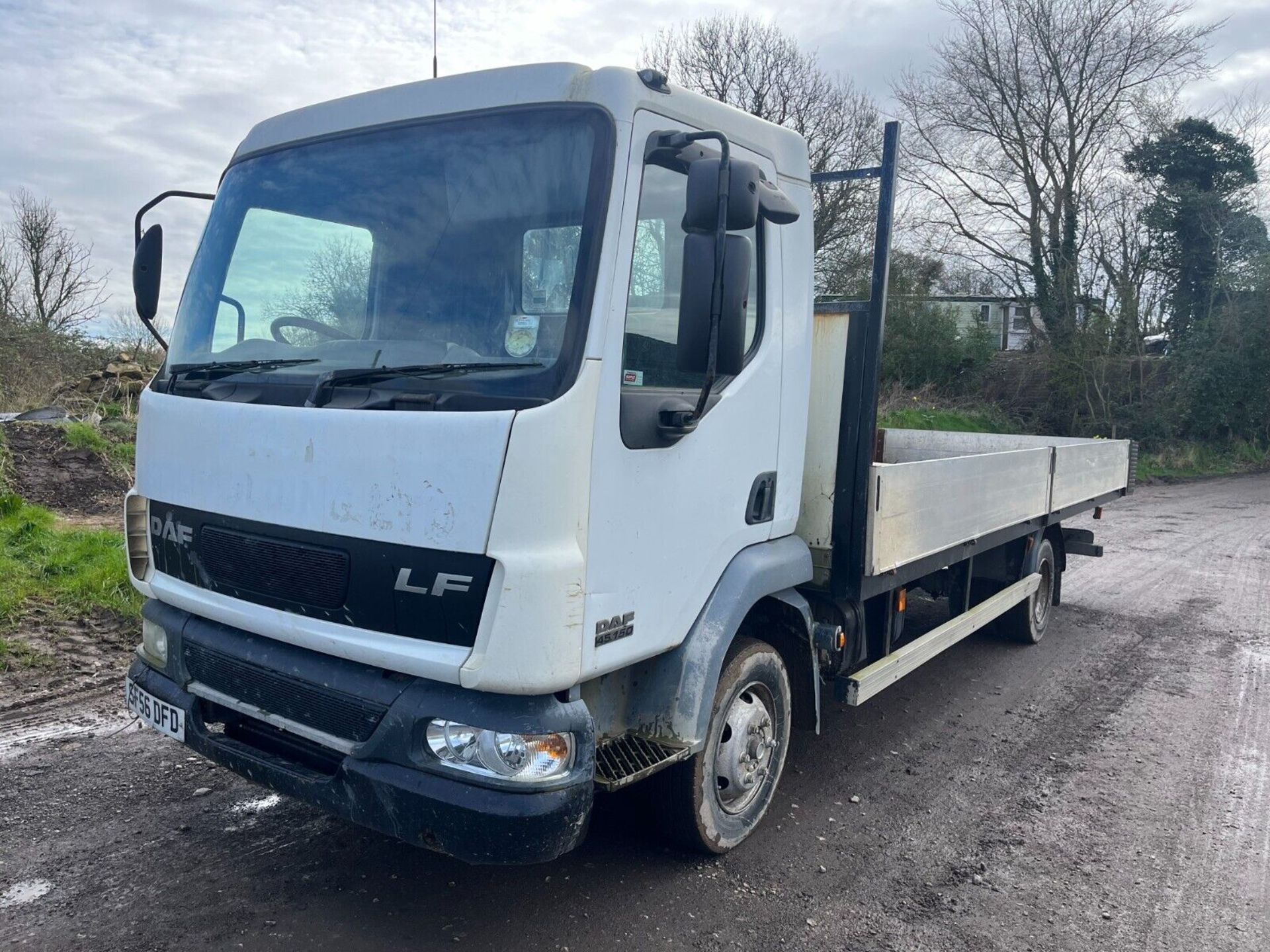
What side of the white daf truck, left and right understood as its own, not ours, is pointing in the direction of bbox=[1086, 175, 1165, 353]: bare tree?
back

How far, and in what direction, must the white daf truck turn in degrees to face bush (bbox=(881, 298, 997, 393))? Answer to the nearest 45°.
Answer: approximately 135° to its right

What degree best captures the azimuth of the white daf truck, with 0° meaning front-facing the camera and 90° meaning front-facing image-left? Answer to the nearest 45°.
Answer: approximately 45°

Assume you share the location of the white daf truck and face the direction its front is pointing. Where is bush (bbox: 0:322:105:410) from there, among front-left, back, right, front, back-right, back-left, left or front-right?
right

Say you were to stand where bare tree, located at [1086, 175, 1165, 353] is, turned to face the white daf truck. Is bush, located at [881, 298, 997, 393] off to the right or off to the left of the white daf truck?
right
